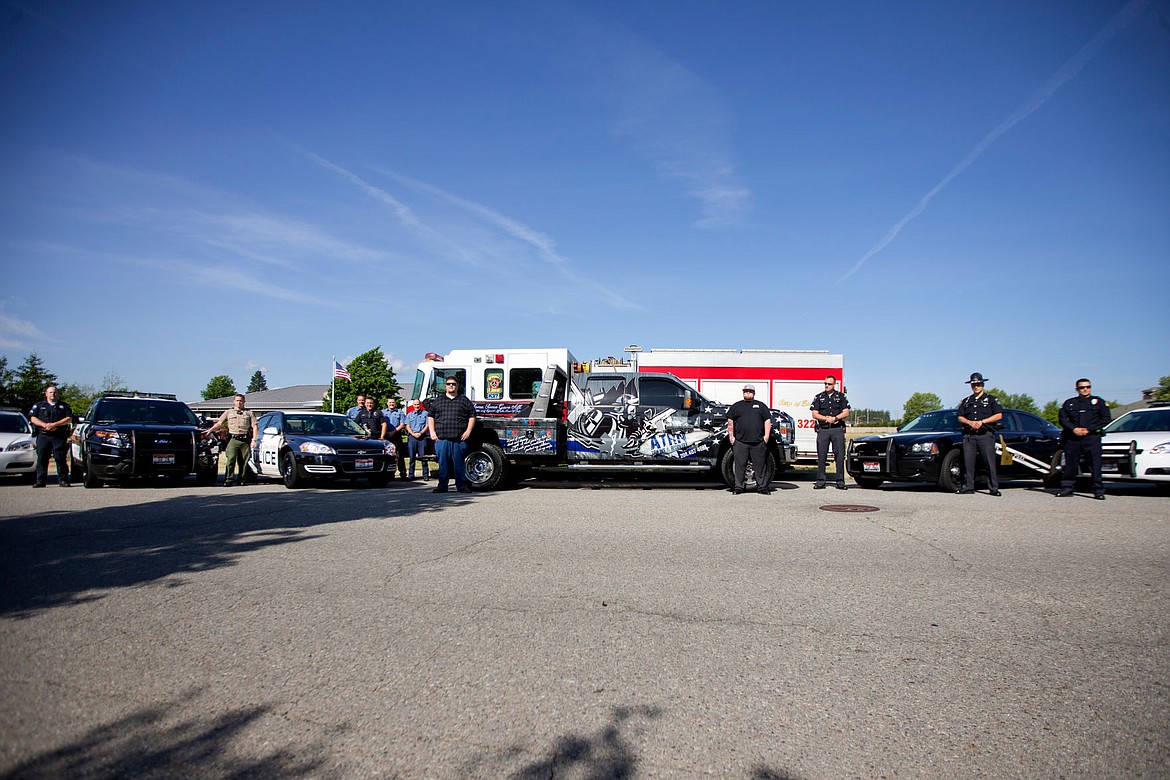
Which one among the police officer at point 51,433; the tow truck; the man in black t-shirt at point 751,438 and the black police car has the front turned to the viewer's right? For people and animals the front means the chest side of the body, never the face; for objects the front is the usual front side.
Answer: the tow truck

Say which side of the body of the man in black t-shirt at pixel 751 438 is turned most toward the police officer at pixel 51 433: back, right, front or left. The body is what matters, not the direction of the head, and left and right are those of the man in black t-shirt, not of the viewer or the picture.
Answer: right

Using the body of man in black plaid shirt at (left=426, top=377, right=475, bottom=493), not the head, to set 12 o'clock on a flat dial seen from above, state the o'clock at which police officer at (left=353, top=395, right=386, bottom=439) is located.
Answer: The police officer is roughly at 5 o'clock from the man in black plaid shirt.

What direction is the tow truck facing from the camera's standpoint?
to the viewer's right

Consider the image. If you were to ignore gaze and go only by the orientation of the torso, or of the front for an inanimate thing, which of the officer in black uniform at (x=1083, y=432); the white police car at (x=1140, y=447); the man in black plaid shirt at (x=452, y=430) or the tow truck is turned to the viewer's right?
the tow truck

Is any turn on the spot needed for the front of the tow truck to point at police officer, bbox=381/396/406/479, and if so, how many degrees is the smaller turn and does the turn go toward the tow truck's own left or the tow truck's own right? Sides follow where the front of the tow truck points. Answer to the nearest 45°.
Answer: approximately 135° to the tow truck's own left

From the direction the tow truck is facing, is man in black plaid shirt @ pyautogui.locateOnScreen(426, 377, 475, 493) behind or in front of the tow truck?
behind

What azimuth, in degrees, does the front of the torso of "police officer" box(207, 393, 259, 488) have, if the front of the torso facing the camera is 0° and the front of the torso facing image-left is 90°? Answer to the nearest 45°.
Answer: approximately 0°

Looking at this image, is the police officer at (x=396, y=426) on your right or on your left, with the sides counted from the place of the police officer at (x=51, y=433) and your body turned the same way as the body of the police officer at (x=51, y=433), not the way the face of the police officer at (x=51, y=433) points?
on your left

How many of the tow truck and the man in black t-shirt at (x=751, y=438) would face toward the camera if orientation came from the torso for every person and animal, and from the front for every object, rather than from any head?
1
